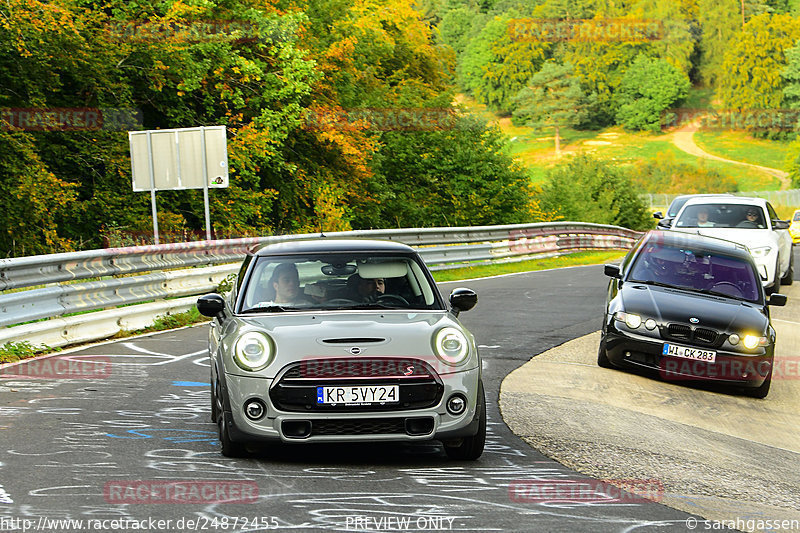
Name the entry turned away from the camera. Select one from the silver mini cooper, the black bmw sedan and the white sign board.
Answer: the white sign board

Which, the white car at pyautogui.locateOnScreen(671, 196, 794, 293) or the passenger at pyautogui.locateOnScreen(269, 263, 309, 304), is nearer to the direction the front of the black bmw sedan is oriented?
the passenger

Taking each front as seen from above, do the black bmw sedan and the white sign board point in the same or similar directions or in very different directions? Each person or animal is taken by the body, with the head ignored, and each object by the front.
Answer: very different directions

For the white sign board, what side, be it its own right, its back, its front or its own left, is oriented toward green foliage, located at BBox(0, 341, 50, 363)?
back

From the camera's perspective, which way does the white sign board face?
away from the camera

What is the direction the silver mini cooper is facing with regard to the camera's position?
facing the viewer

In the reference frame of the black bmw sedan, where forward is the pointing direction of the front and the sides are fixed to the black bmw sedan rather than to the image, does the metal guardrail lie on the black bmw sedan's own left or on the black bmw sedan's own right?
on the black bmw sedan's own right

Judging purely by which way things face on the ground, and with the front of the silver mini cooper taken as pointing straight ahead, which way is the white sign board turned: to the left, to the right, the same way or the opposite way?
the opposite way

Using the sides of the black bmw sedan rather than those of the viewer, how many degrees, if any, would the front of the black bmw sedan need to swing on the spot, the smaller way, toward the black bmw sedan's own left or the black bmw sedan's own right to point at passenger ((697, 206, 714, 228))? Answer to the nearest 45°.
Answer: approximately 180°

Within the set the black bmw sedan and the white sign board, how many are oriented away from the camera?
1

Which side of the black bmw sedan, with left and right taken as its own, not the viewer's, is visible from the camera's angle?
front

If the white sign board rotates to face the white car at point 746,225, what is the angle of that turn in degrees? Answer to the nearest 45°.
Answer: approximately 90° to its right

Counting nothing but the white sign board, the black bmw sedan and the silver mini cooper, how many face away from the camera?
1
